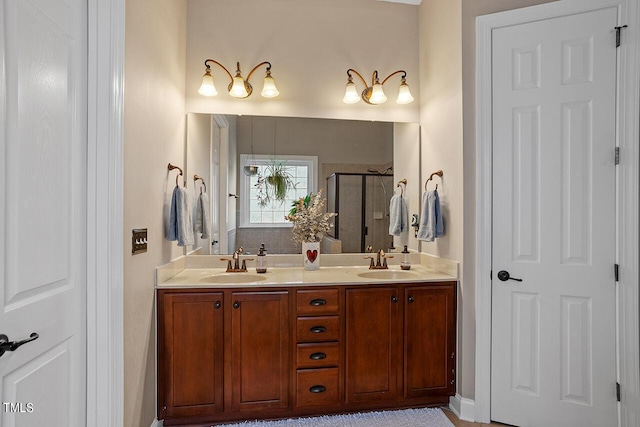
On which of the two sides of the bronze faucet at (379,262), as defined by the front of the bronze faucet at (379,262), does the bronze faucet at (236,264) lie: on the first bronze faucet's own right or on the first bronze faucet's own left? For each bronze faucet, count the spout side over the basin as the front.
on the first bronze faucet's own right

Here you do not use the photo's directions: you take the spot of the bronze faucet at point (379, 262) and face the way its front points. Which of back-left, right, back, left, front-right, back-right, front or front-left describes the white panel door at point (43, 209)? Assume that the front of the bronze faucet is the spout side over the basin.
front-right

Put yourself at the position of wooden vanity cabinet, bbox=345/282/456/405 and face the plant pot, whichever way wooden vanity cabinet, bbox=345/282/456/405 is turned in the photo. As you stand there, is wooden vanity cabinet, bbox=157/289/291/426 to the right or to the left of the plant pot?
left
